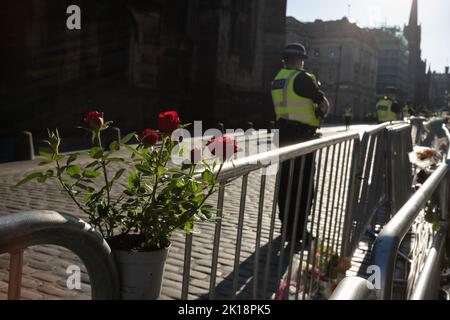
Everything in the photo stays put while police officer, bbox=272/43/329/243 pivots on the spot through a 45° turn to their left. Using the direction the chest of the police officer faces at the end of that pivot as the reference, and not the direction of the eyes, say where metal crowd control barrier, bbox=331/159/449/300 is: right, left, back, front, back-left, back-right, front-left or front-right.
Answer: back

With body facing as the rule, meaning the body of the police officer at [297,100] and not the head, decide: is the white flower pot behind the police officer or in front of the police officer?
behind

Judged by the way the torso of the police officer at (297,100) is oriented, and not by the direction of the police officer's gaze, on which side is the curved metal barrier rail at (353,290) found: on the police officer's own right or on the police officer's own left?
on the police officer's own right

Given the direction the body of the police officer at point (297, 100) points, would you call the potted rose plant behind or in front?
behind

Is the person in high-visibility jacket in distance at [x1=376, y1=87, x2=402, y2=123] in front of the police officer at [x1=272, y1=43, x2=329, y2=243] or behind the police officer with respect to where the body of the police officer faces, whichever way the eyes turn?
in front

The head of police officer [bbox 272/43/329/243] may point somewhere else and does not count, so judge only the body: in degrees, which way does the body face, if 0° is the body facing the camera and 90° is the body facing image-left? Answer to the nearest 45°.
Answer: approximately 225°

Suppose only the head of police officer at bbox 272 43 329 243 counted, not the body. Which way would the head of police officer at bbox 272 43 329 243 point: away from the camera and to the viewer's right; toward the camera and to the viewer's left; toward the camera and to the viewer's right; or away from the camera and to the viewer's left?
away from the camera and to the viewer's right

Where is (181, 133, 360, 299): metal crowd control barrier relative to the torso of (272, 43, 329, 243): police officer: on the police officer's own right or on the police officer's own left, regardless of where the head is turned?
on the police officer's own right

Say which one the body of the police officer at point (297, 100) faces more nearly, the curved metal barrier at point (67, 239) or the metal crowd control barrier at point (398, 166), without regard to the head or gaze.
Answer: the metal crowd control barrier
